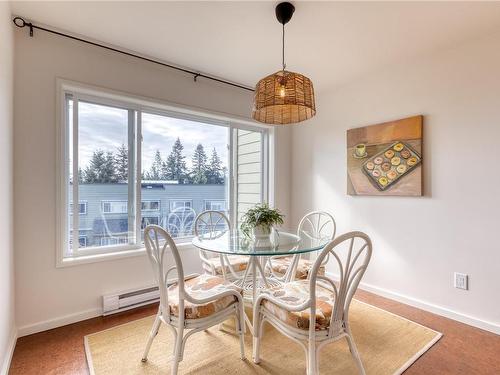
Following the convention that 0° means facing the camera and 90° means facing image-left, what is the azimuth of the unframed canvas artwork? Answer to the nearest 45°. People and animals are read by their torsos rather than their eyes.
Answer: approximately 45°

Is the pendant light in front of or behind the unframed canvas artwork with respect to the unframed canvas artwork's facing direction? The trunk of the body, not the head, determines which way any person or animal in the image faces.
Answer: in front

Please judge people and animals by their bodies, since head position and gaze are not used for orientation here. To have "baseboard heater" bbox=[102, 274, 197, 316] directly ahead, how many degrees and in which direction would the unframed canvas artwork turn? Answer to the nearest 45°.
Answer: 0° — it already faces it

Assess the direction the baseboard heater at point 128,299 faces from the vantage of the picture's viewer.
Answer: facing the viewer and to the right of the viewer

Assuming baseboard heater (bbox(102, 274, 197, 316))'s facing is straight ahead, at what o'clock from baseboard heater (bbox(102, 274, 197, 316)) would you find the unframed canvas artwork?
The unframed canvas artwork is roughly at 11 o'clock from the baseboard heater.

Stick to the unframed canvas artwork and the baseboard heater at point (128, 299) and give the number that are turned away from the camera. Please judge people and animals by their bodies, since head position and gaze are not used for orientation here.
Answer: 0

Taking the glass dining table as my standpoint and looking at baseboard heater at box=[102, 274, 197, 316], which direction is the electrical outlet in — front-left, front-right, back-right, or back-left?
back-right

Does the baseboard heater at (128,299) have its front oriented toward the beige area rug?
yes

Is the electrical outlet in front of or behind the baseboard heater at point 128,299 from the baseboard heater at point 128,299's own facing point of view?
in front

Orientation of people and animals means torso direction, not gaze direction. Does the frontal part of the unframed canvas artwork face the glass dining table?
yes
